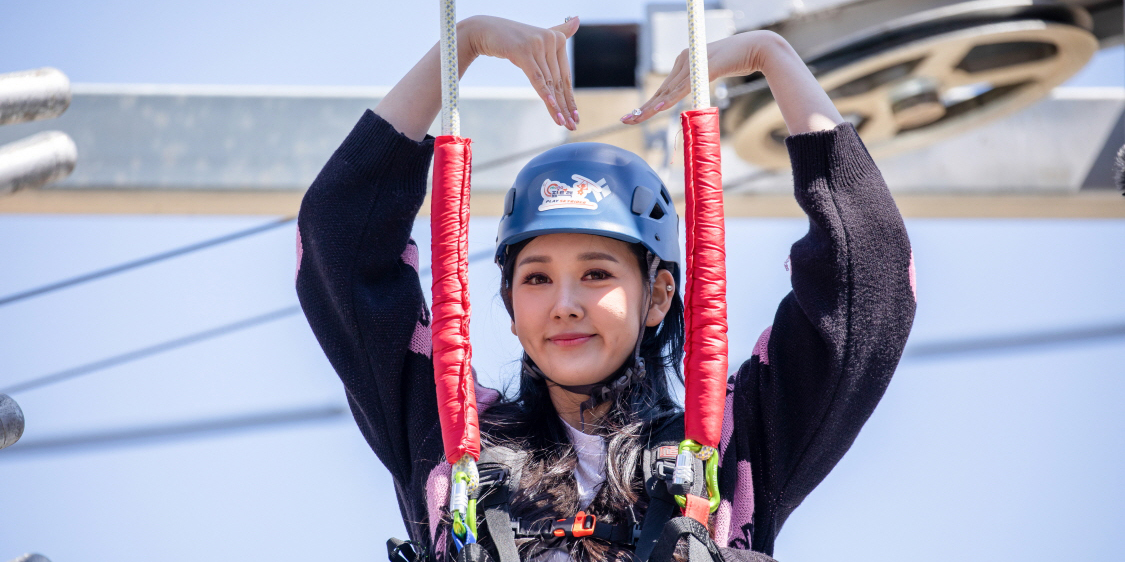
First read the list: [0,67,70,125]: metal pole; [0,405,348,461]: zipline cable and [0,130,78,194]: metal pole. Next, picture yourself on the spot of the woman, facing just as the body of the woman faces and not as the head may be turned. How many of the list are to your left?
0

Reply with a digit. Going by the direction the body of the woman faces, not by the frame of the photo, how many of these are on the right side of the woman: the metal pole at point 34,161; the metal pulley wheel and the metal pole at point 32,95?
2

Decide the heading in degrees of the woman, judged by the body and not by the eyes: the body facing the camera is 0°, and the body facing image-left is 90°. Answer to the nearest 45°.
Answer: approximately 0°

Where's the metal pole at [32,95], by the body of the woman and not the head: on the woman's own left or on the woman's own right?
on the woman's own right

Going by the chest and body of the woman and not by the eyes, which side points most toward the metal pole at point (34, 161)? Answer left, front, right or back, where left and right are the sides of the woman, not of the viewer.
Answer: right
